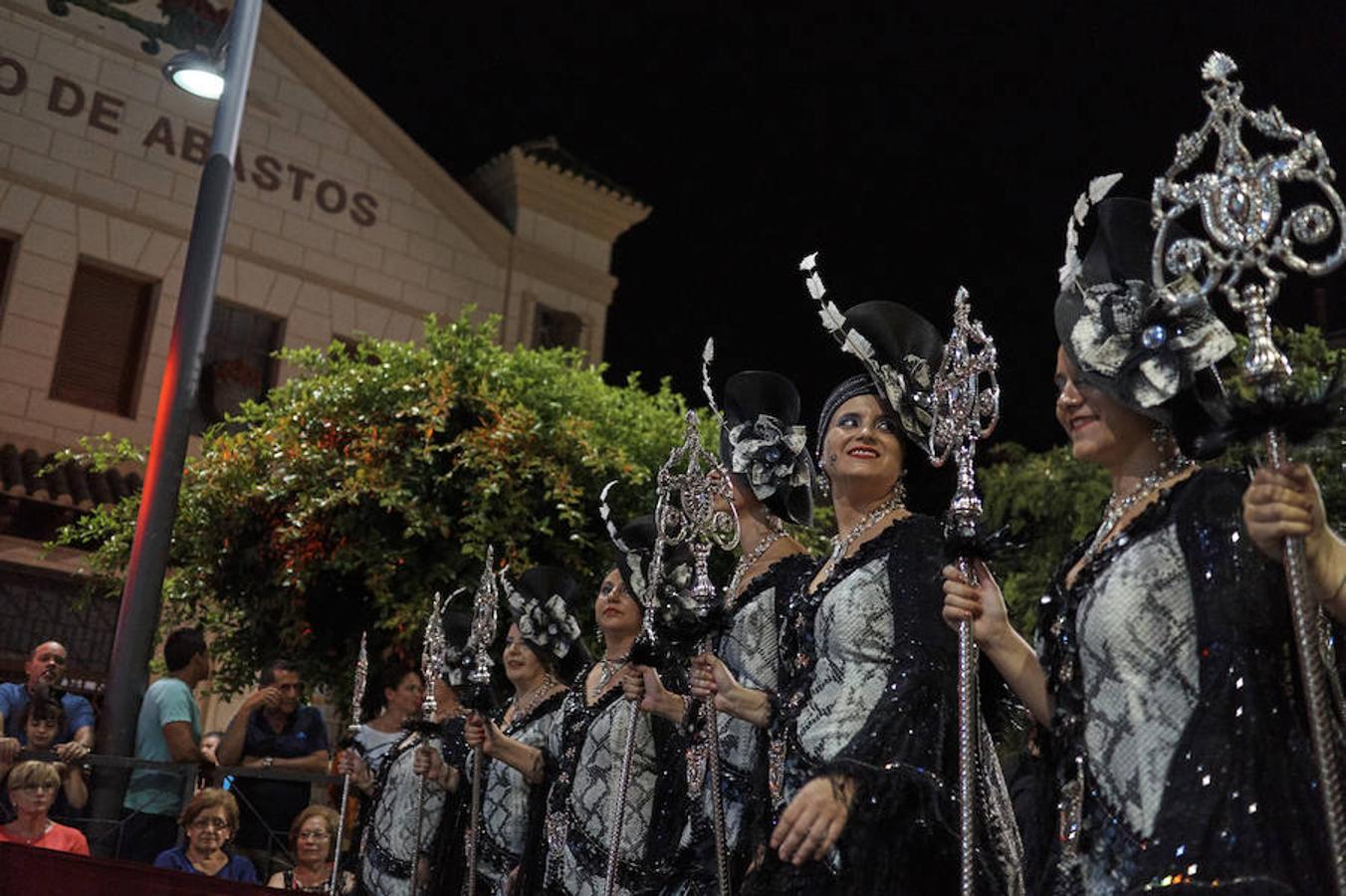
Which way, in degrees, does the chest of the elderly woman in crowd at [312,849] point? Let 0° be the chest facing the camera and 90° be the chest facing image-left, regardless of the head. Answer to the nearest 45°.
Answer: approximately 0°

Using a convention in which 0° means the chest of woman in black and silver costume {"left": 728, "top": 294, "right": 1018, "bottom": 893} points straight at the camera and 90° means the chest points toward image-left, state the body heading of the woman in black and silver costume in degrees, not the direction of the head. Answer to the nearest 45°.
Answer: approximately 45°

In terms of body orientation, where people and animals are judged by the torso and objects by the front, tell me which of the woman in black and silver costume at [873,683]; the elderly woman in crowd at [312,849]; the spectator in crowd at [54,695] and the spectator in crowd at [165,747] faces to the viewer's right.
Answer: the spectator in crowd at [165,747]

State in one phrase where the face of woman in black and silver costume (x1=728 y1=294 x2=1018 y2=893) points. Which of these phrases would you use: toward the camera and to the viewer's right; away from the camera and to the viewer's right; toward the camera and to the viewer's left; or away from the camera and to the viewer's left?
toward the camera and to the viewer's right

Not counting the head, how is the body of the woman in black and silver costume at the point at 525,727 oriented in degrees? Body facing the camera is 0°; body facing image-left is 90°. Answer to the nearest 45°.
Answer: approximately 45°

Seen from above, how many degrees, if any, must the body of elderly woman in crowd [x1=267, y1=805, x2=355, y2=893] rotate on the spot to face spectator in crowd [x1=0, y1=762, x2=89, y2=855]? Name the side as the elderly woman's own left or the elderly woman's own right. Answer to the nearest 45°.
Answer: approximately 45° to the elderly woman's own right

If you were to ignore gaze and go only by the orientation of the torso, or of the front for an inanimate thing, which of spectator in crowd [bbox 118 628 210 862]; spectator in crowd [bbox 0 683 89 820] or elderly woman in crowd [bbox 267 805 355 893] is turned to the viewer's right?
spectator in crowd [bbox 118 628 210 862]

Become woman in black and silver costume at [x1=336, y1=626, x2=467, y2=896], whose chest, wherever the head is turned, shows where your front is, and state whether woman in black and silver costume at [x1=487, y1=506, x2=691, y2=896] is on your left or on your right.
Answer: on your left

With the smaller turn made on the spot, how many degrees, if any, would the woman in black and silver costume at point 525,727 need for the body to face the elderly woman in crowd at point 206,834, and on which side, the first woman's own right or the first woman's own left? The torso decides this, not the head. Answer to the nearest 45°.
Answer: approximately 45° to the first woman's own right

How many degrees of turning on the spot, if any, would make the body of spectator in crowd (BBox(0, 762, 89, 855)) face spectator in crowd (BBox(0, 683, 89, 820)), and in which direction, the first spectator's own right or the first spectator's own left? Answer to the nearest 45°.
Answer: approximately 180°

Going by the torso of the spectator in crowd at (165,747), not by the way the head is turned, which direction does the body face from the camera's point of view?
to the viewer's right

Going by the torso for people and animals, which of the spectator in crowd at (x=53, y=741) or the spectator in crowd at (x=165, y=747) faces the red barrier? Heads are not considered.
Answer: the spectator in crowd at (x=53, y=741)
